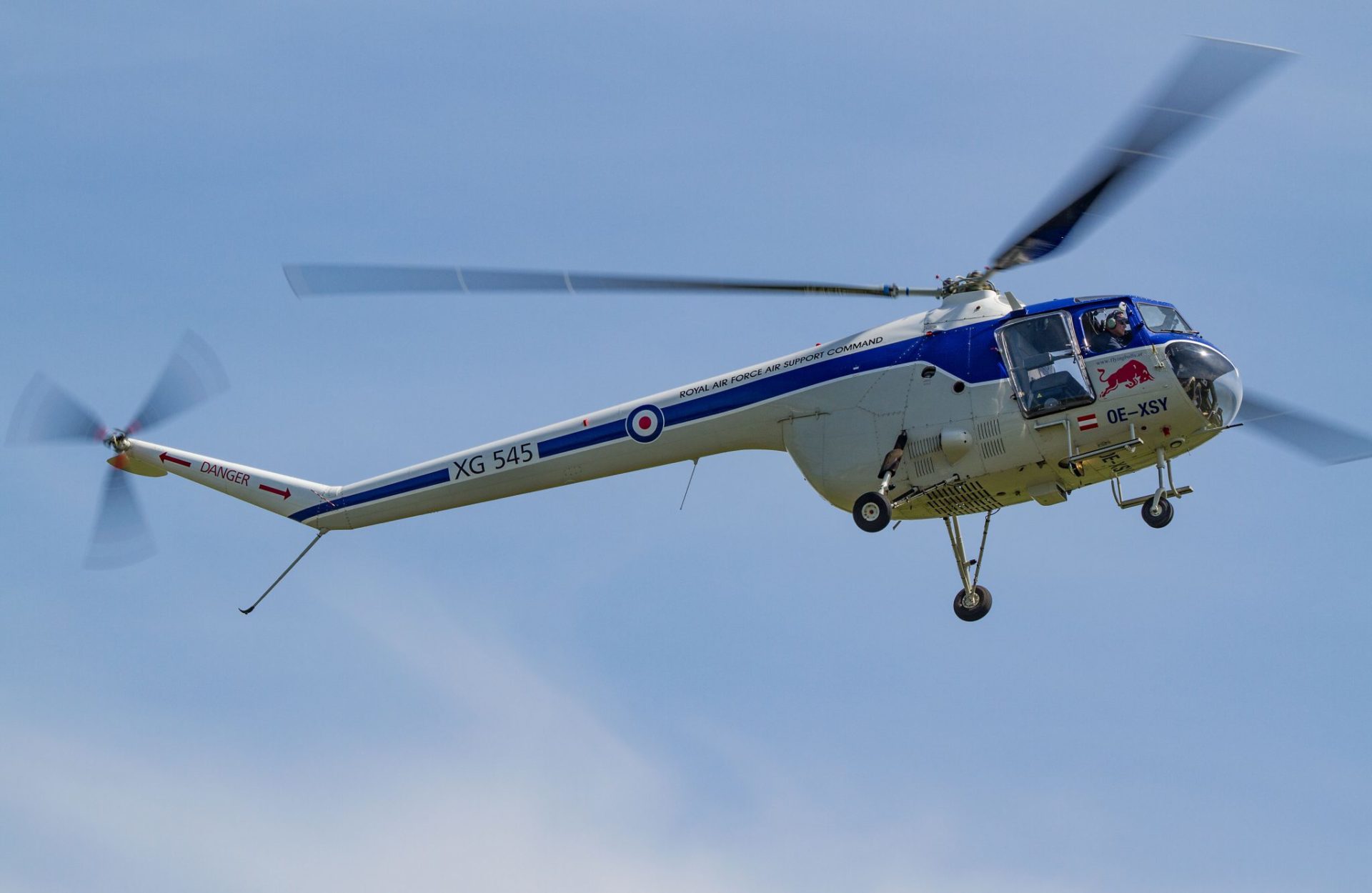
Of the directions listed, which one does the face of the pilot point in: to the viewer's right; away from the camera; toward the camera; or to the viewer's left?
to the viewer's right

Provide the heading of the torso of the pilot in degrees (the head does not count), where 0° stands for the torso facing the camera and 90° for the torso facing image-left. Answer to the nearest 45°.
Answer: approximately 270°
